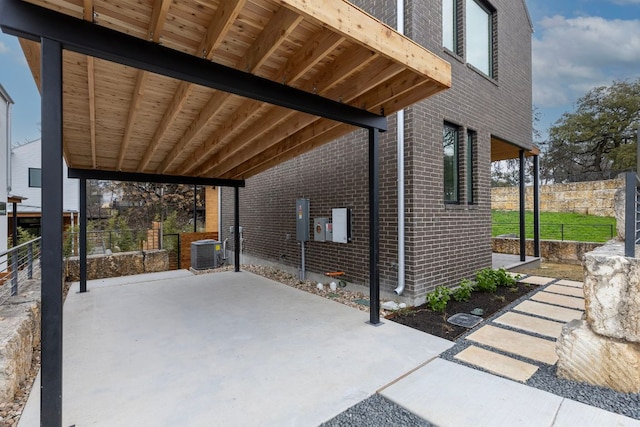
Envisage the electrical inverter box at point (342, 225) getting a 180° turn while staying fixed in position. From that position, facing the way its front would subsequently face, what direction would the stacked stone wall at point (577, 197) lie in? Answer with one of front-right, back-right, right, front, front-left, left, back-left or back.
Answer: front

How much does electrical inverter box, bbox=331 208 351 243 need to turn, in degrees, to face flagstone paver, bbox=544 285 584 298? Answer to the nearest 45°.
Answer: approximately 135° to its left

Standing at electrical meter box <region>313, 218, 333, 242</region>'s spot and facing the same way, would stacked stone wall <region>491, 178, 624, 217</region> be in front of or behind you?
behind

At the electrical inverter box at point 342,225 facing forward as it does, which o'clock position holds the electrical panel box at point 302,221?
the electrical panel box at point 302,221 is roughly at 3 o'clock from the electrical inverter box at point 342,225.

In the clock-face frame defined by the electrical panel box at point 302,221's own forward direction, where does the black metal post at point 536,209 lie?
The black metal post is roughly at 7 o'clock from the electrical panel box.

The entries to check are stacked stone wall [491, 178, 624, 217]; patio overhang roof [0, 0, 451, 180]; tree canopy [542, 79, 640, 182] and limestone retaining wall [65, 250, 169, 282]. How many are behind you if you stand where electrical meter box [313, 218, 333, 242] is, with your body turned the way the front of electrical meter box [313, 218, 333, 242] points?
2

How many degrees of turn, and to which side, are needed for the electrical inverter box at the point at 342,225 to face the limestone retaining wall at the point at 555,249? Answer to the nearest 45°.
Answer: approximately 180°

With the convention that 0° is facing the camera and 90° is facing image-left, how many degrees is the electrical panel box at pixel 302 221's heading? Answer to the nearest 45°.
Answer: approximately 45°

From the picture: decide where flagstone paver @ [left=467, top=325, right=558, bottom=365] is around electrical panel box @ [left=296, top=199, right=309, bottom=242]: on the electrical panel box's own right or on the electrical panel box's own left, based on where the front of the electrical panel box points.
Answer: on the electrical panel box's own left

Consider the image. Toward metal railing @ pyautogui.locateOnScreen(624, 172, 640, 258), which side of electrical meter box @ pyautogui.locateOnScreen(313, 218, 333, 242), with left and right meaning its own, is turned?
left

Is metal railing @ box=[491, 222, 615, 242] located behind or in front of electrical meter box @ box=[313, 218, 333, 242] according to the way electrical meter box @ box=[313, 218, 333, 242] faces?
behind

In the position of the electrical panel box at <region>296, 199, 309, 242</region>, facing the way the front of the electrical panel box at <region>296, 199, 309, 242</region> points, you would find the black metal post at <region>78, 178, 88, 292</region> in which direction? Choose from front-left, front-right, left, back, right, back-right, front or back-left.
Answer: front-right
